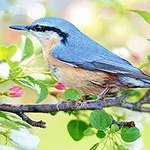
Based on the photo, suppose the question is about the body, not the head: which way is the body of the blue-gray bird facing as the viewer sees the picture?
to the viewer's left
